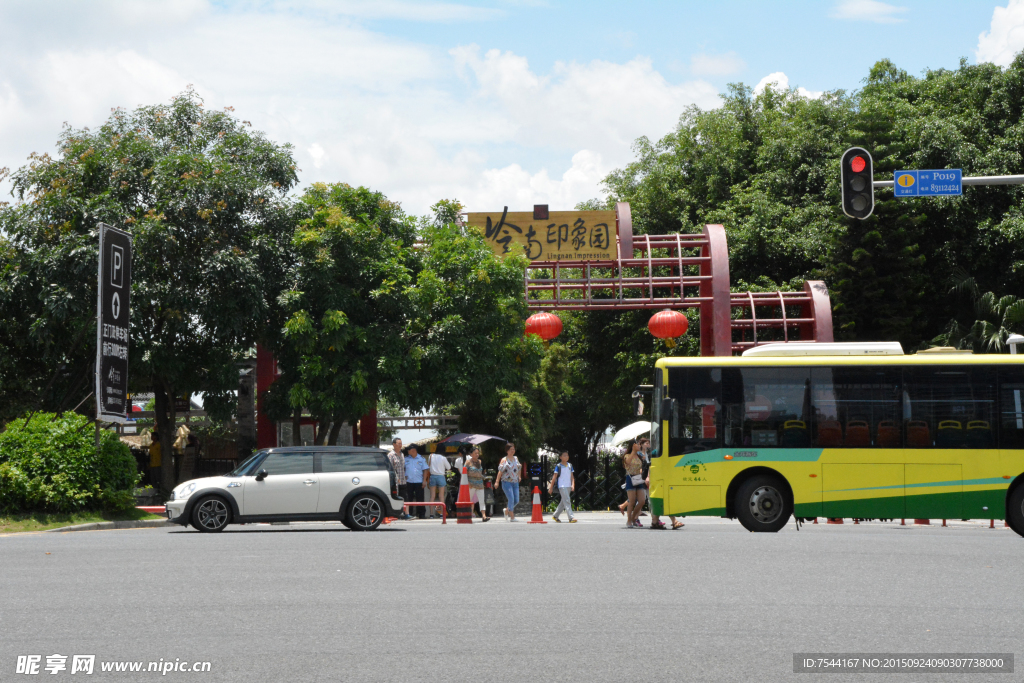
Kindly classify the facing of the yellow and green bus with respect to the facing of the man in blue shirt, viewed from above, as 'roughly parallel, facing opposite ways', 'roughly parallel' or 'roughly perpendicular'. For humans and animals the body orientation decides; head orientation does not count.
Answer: roughly perpendicular

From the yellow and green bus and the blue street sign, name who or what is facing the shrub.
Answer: the yellow and green bus

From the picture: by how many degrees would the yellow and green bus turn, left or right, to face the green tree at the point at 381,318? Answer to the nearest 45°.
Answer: approximately 45° to its right

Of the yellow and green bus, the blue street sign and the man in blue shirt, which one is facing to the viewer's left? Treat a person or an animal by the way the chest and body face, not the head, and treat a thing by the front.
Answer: the yellow and green bus

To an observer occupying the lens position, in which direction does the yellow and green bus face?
facing to the left of the viewer

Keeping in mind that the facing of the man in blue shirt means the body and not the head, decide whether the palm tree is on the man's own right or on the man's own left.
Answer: on the man's own left

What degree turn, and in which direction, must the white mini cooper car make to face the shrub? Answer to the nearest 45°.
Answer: approximately 45° to its right

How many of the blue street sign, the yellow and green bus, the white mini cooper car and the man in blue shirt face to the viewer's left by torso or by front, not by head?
2

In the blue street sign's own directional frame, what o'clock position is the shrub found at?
The shrub is roughly at 3 o'clock from the blue street sign.

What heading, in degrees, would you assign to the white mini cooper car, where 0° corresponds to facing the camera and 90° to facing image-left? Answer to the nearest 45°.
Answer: approximately 90°

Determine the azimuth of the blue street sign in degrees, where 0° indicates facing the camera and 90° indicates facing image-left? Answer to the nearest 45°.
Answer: approximately 0°
